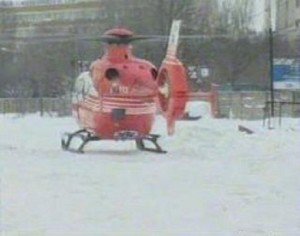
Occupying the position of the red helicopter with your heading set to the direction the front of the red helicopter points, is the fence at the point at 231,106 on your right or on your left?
on your right
